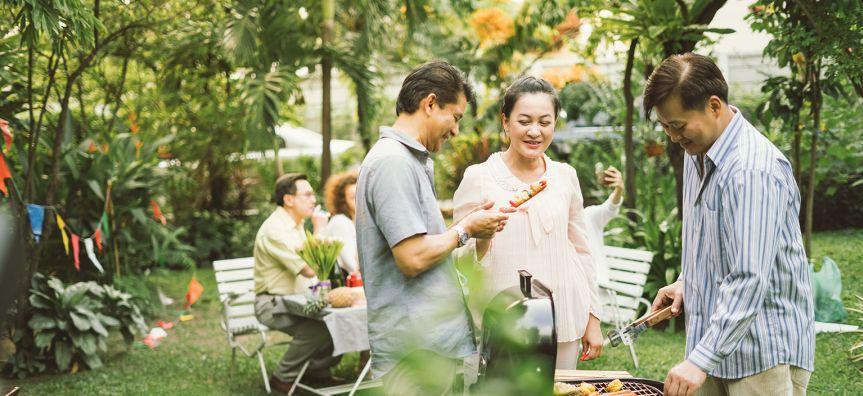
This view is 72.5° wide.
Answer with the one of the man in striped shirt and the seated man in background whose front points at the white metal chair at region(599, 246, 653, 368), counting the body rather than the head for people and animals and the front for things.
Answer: the seated man in background

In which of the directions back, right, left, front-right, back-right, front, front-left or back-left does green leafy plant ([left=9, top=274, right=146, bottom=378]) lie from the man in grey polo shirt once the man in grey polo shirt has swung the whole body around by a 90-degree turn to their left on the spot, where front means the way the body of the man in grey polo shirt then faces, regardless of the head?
front-left

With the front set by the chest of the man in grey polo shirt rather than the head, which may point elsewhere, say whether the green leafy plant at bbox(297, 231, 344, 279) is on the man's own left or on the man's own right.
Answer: on the man's own left

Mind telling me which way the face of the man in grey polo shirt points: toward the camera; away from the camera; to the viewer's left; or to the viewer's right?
to the viewer's right

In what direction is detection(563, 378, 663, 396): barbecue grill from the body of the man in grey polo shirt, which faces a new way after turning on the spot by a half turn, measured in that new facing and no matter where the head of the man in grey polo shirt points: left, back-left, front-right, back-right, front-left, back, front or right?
back

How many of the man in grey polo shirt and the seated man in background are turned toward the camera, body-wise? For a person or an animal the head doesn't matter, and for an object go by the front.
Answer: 0

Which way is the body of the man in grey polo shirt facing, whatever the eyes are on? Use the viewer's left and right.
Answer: facing to the right of the viewer

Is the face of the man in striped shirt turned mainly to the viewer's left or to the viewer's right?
to the viewer's left

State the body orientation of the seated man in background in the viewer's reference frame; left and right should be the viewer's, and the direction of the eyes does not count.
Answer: facing to the right of the viewer

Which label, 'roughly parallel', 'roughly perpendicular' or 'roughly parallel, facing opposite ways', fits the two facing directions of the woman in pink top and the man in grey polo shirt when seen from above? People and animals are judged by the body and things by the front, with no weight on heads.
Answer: roughly perpendicular

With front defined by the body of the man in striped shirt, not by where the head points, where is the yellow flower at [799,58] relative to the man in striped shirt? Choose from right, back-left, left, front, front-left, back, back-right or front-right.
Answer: back-right

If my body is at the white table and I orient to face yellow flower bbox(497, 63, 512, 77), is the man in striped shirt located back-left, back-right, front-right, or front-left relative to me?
back-right

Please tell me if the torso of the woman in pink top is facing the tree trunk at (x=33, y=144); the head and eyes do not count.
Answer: no

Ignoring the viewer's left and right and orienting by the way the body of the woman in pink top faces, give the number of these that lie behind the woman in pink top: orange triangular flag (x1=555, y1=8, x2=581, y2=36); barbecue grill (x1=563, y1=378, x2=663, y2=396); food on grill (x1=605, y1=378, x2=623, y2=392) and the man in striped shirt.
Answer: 1

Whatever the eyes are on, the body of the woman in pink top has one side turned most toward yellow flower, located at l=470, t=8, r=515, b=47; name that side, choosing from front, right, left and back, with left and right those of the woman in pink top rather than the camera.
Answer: back

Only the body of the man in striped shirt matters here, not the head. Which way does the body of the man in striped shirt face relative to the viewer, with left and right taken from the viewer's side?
facing the viewer and to the left of the viewer

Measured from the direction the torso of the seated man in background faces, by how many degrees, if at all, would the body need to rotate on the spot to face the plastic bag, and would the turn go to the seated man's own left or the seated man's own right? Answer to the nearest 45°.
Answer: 0° — they already face it

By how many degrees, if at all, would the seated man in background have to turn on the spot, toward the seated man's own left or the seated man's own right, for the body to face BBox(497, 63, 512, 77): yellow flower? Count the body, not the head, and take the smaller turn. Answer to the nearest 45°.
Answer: approximately 45° to the seated man's own left

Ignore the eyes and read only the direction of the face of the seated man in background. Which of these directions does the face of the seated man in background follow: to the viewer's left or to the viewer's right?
to the viewer's right

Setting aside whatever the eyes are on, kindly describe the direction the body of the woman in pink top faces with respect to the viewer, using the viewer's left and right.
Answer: facing the viewer

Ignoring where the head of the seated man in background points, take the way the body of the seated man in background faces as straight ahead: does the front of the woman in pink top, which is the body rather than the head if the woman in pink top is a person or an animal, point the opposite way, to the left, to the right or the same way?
to the right
